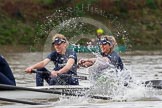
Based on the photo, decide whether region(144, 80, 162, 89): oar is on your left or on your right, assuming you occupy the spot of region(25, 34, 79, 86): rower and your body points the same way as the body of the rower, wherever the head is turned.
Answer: on your left

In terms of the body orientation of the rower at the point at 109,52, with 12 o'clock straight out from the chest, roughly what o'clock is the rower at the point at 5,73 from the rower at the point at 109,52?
the rower at the point at 5,73 is roughly at 12 o'clock from the rower at the point at 109,52.

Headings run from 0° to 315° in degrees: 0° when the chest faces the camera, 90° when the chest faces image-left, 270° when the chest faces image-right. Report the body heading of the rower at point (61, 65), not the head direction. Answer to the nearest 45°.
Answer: approximately 45°
